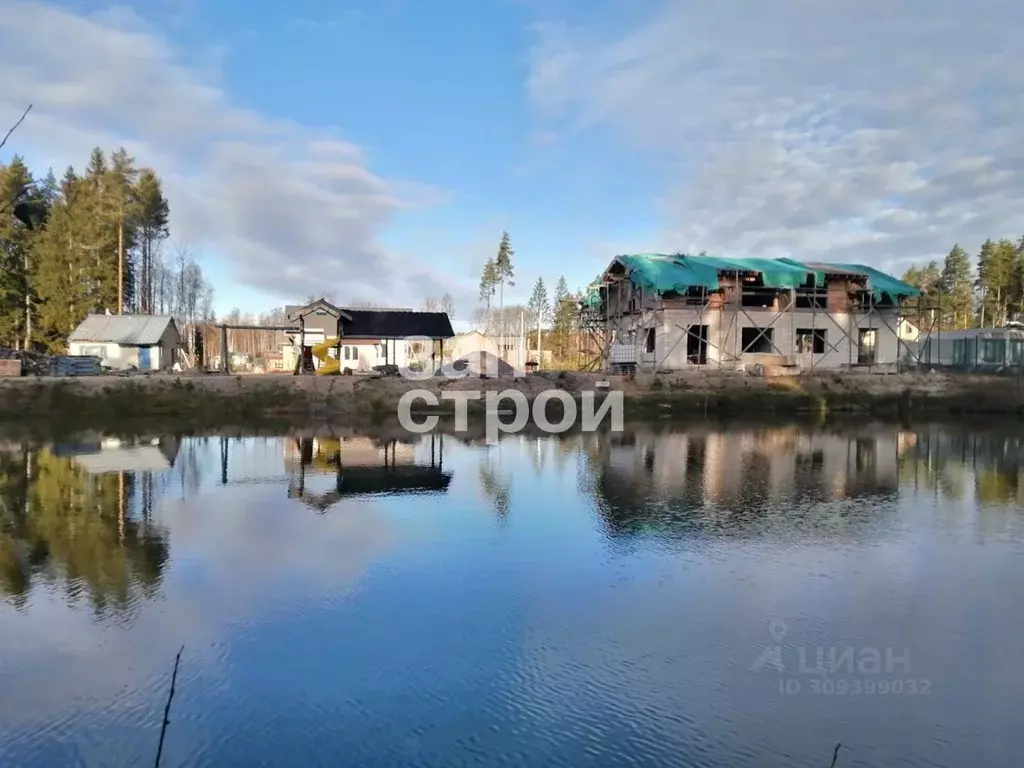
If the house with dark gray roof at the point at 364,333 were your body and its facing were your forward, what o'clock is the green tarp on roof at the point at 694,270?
The green tarp on roof is roughly at 10 o'clock from the house with dark gray roof.

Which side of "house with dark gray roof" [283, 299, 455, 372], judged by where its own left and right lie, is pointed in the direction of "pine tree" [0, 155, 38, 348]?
right

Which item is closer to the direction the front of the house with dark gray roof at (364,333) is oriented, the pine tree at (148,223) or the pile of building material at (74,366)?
the pile of building material

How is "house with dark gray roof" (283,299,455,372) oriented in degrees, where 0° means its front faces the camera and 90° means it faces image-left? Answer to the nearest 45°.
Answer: approximately 0°

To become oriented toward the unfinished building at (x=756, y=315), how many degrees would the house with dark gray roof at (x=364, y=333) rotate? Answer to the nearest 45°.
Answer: approximately 45° to its left

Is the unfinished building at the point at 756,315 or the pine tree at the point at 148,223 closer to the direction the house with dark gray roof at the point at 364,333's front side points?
the unfinished building

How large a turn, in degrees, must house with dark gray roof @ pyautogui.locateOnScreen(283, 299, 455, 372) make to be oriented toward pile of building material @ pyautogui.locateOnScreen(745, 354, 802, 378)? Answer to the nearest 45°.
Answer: approximately 45° to its left

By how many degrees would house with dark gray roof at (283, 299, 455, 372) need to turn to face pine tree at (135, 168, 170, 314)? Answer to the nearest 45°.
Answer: approximately 135° to its right

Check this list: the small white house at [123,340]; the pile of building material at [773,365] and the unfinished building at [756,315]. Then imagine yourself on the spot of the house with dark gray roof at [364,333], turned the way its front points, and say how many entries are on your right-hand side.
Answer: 1

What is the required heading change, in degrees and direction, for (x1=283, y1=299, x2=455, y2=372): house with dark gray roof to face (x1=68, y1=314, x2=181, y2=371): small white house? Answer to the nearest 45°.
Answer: approximately 90° to its right
